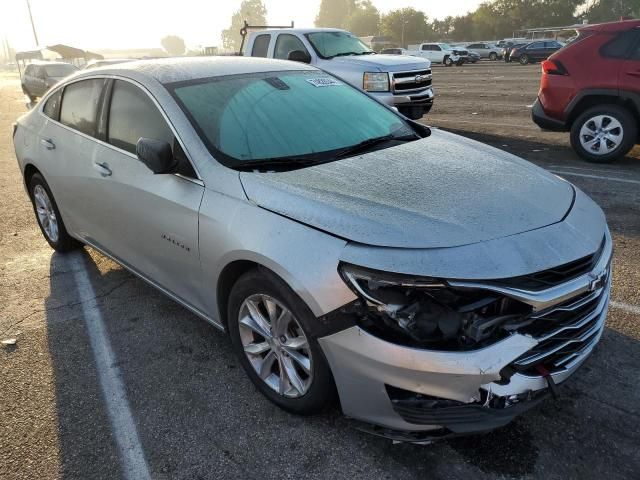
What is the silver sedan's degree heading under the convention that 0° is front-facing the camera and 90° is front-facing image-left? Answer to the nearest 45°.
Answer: approximately 315°

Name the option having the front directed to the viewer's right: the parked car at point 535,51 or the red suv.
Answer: the red suv

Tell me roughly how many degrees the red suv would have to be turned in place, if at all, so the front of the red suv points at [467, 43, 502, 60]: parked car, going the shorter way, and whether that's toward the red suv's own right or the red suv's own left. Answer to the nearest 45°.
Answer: approximately 90° to the red suv's own left

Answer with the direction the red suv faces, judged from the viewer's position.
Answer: facing to the right of the viewer

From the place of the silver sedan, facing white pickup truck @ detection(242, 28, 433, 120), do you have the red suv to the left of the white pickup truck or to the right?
right

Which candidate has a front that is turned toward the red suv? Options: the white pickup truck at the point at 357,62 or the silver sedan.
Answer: the white pickup truck

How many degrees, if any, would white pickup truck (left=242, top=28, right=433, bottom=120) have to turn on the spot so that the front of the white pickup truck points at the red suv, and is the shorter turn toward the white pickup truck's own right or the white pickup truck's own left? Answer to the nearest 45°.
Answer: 0° — it already faces it

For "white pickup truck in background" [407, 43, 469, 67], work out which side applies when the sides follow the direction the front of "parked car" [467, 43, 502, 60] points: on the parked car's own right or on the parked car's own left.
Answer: on the parked car's own right
